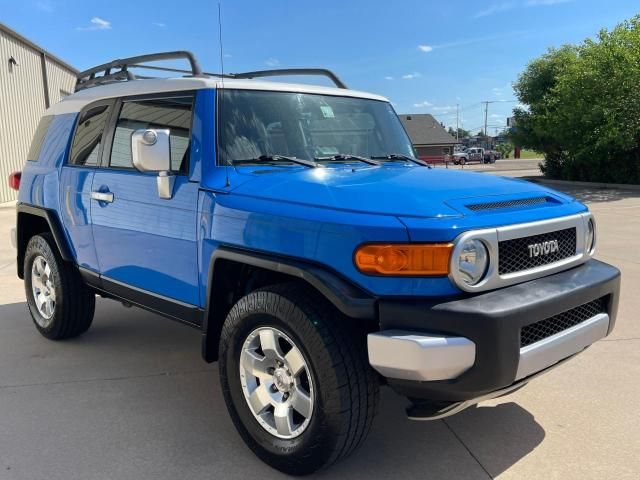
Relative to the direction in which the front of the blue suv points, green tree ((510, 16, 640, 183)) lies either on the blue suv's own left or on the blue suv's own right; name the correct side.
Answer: on the blue suv's own left

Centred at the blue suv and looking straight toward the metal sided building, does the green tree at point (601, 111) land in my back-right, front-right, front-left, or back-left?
front-right

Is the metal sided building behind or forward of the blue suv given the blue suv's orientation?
behind

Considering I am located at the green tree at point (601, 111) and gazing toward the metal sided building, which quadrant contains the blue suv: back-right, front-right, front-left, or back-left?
front-left
